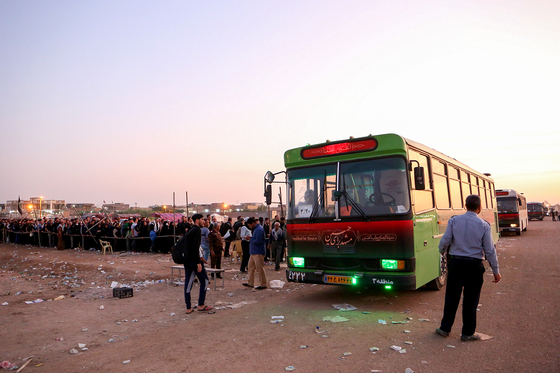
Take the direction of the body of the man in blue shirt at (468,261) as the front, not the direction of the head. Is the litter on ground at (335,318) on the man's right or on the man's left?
on the man's left

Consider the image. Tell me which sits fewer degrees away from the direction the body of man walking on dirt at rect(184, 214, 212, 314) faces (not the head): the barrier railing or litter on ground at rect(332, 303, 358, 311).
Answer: the litter on ground

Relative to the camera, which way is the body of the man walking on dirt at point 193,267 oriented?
to the viewer's right

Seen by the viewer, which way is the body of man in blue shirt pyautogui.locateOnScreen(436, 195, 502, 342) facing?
away from the camera

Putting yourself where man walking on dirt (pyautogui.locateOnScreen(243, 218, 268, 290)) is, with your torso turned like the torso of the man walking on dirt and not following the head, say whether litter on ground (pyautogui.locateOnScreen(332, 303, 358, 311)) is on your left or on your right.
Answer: on your left

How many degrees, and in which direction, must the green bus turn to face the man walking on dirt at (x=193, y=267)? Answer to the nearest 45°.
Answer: approximately 45° to its right

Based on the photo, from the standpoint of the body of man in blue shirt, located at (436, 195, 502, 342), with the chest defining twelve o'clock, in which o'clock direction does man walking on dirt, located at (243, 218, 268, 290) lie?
The man walking on dirt is roughly at 10 o'clock from the man in blue shirt.
